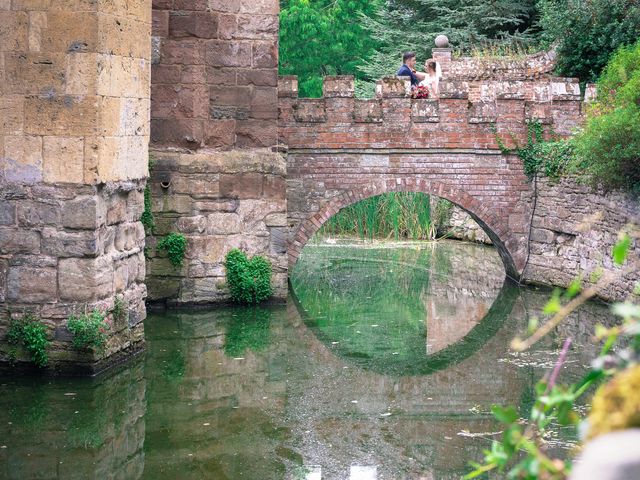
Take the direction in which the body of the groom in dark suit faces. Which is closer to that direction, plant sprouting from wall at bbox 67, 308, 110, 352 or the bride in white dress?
the bride in white dress

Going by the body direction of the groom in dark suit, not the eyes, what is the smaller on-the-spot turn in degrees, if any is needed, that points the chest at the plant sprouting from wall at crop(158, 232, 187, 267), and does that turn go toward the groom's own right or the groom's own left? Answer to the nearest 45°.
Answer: approximately 135° to the groom's own right

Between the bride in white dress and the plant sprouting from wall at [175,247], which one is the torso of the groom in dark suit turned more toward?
the bride in white dress

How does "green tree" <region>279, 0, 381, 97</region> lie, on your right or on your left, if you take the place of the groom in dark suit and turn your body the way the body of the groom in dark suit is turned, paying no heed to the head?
on your left

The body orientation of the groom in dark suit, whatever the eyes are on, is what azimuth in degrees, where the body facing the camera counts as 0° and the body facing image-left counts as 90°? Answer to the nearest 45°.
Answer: approximately 270°

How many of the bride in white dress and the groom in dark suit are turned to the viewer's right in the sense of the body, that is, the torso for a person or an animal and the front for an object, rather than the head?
1

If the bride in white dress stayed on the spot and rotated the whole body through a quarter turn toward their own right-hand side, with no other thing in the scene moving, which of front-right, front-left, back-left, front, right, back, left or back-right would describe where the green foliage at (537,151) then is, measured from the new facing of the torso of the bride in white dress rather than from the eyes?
back-right

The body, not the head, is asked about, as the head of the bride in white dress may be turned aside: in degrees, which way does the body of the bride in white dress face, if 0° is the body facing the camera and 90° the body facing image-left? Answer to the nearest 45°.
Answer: approximately 90°

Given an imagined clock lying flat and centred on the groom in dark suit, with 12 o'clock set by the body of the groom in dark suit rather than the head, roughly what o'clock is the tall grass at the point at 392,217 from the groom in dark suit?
The tall grass is roughly at 9 o'clock from the groom in dark suit.

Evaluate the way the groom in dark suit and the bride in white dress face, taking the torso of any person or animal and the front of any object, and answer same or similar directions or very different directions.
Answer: very different directions
